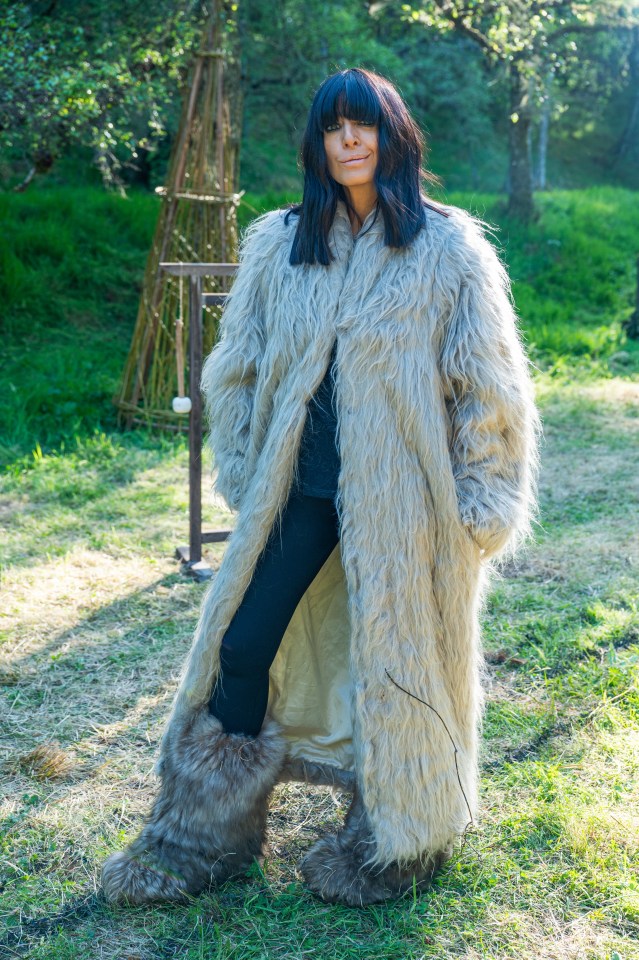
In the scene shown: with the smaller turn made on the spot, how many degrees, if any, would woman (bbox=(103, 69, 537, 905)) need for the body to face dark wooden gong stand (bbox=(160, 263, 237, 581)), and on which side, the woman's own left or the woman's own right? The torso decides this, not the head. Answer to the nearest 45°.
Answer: approximately 135° to the woman's own right

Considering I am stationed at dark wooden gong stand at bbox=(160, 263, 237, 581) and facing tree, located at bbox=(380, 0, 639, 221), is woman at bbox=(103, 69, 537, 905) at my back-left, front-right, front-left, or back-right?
back-right

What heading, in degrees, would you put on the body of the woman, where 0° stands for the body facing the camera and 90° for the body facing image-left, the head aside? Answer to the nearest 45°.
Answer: approximately 45°
